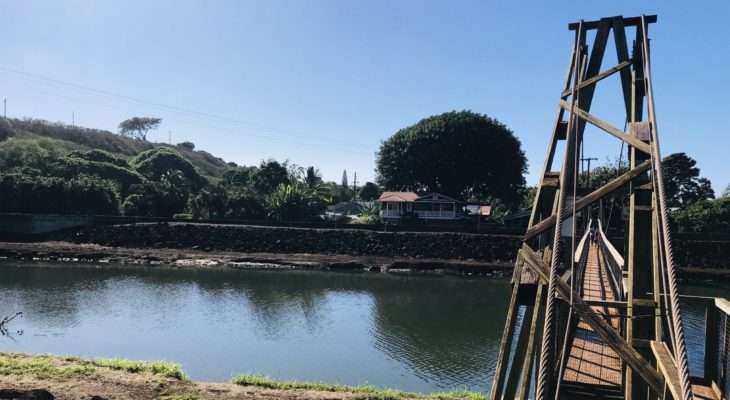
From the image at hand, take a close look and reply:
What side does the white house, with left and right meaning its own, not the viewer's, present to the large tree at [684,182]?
left

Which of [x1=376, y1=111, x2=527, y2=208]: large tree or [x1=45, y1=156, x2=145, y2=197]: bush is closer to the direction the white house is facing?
the bush

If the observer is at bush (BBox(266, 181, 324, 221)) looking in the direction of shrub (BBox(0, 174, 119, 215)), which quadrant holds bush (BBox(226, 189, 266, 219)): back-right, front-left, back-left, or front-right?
front-right

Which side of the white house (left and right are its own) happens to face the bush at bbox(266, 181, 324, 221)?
right

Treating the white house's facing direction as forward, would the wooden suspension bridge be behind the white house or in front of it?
in front

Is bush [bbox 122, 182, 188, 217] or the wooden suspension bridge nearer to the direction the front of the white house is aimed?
the wooden suspension bridge

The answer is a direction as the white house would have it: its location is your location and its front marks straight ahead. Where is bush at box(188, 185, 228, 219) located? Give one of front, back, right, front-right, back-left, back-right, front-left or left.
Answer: right

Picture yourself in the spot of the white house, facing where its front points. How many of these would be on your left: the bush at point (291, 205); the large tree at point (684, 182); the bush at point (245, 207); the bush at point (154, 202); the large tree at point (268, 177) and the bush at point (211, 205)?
1

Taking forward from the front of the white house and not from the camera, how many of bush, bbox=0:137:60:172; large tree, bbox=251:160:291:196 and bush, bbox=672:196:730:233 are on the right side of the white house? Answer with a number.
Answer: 2

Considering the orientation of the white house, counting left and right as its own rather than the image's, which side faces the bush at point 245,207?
right

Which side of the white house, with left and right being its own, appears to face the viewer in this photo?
front

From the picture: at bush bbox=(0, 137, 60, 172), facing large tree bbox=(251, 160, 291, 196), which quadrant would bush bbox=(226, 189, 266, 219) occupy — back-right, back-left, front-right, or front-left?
front-right

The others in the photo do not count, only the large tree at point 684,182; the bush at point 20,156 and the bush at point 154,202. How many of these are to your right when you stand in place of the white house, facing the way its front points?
2

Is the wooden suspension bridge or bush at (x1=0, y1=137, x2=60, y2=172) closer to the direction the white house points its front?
the wooden suspension bridge
